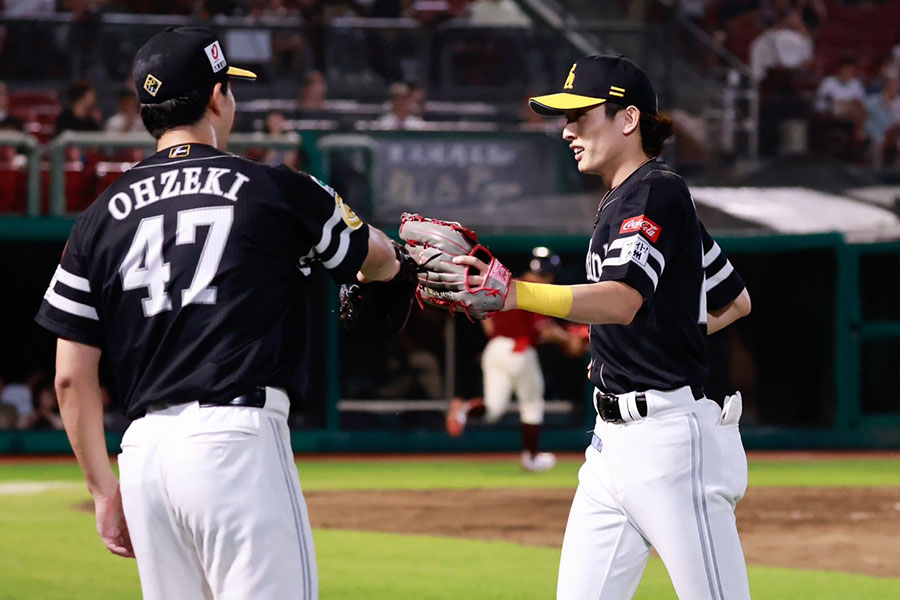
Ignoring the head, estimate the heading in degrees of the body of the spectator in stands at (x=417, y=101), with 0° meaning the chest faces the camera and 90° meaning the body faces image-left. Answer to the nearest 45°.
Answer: approximately 0°

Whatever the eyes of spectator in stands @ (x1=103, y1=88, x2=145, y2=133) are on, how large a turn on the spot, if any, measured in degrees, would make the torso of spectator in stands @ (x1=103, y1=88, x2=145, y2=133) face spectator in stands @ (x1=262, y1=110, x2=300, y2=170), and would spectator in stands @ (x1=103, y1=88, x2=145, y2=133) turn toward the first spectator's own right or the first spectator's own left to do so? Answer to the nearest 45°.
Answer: approximately 45° to the first spectator's own left

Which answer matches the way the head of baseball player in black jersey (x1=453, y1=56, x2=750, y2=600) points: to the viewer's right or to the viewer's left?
to the viewer's left

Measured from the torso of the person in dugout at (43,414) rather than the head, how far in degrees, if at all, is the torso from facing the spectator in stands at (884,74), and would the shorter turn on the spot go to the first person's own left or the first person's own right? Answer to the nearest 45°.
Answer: approximately 90° to the first person's own left

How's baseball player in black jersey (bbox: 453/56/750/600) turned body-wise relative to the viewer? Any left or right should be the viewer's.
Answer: facing to the left of the viewer

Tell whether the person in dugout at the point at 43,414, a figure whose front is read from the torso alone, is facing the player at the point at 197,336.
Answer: yes

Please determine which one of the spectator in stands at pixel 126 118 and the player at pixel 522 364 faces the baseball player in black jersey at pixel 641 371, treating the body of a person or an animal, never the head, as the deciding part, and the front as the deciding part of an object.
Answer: the spectator in stands

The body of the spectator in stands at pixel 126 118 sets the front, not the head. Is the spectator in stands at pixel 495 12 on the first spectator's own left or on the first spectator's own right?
on the first spectator's own left
